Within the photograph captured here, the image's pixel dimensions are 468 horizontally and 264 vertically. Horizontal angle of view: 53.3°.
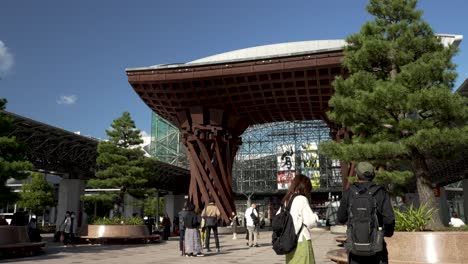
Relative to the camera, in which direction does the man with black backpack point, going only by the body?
away from the camera

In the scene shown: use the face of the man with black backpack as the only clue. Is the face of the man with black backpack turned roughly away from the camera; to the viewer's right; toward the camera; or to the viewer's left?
away from the camera

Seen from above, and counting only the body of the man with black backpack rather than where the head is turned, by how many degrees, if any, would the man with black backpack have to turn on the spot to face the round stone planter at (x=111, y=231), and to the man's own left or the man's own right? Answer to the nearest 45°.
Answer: approximately 45° to the man's own left

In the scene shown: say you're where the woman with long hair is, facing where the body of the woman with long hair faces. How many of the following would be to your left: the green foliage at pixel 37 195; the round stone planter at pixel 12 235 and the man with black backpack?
2

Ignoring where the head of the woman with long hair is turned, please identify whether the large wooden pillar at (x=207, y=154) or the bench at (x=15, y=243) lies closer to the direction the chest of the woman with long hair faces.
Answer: the large wooden pillar

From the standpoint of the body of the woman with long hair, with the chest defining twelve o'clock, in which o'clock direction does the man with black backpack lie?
The man with black backpack is roughly at 2 o'clock from the woman with long hair.

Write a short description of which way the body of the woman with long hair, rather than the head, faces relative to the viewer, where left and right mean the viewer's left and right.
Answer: facing away from the viewer and to the right of the viewer

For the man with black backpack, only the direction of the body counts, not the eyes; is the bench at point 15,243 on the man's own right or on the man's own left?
on the man's own left

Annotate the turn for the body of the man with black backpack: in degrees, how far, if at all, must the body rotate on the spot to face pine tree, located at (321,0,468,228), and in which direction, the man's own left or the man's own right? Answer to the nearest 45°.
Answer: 0° — they already face it

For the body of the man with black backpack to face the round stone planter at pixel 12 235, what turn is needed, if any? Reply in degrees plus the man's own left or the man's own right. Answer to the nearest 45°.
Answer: approximately 45° to the man's own left

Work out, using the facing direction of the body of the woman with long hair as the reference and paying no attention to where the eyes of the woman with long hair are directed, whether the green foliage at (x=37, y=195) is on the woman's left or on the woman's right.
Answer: on the woman's left
